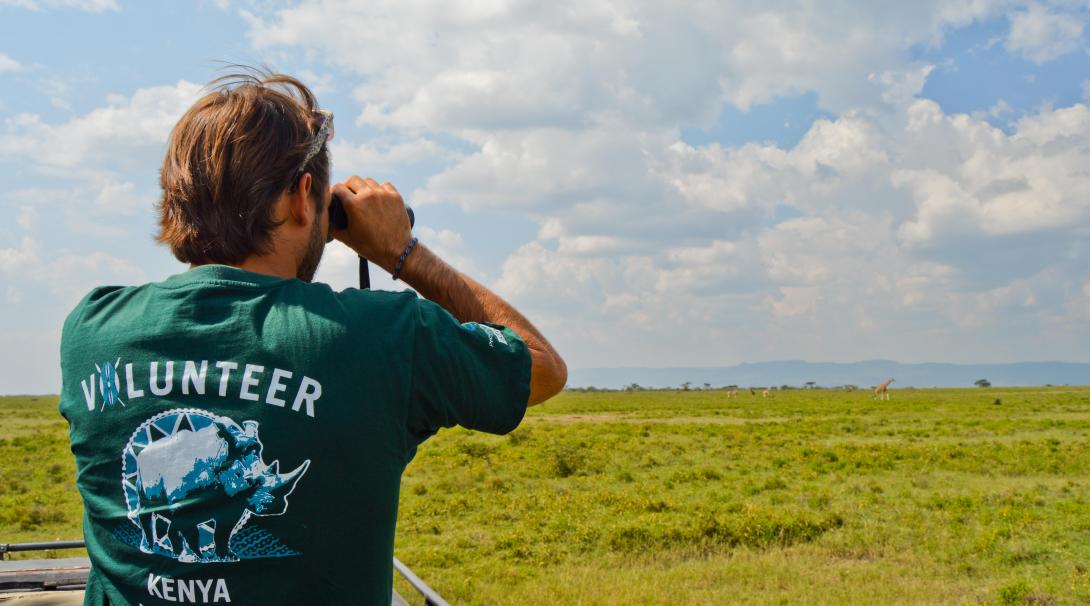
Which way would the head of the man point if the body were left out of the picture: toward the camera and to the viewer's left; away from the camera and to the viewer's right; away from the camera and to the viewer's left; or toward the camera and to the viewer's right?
away from the camera and to the viewer's right

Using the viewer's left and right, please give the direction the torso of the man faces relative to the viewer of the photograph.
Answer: facing away from the viewer and to the right of the viewer
